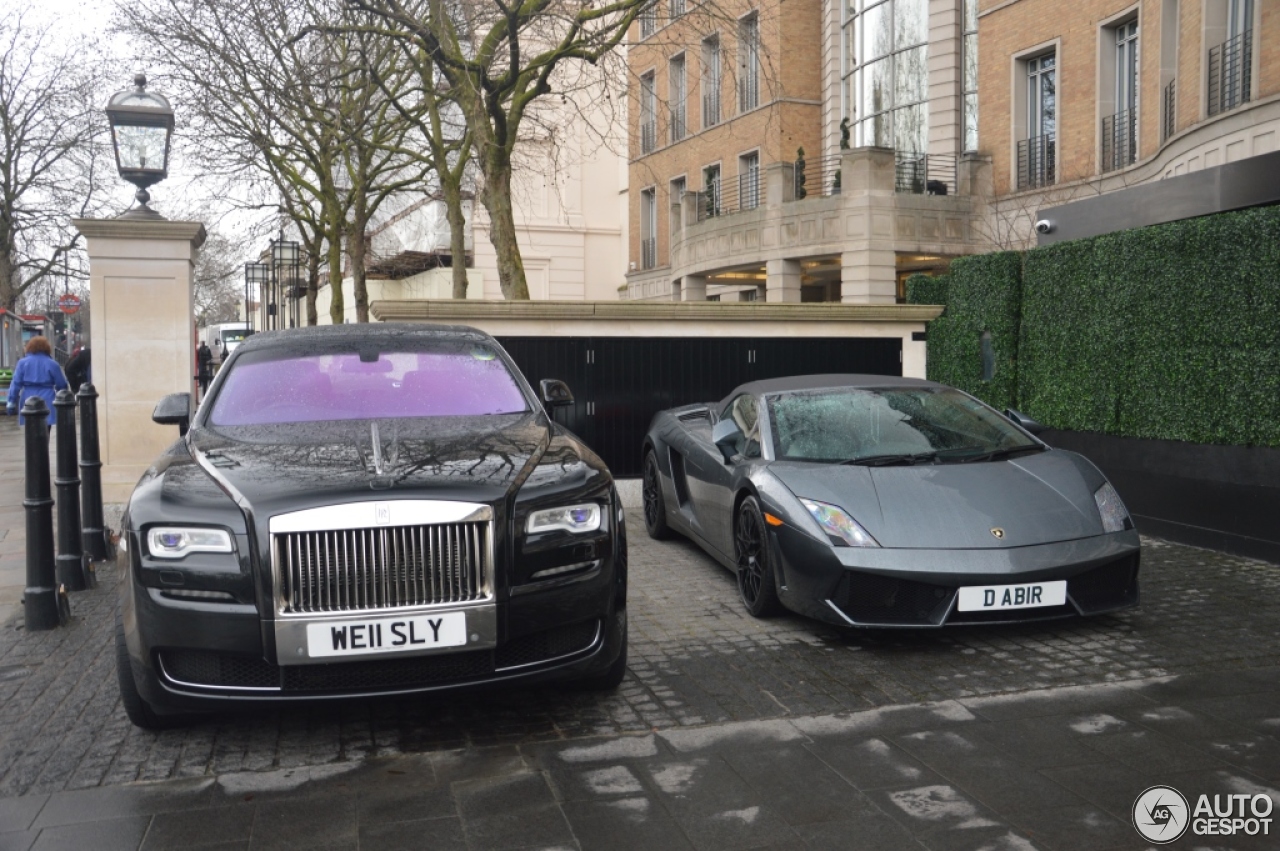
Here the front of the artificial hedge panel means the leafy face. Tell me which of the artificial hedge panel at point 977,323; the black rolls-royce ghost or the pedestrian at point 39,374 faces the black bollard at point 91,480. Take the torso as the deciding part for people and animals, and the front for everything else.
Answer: the artificial hedge panel

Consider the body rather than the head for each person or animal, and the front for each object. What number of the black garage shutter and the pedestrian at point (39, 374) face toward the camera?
1

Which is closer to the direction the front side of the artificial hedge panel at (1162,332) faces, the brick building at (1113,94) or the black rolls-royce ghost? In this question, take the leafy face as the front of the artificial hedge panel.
the black rolls-royce ghost

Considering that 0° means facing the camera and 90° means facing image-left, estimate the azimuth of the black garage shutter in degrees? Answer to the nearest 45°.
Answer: approximately 0°

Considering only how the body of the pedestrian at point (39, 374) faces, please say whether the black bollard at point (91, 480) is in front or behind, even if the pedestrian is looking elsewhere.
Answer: behind

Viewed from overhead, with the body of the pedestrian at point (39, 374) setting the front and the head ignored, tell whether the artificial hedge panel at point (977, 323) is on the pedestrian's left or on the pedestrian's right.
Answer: on the pedestrian's right

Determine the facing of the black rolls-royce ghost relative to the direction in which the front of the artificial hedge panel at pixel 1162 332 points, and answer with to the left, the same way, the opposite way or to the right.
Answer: to the left

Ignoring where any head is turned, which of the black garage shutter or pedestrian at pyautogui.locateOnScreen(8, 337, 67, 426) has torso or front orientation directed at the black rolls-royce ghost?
the black garage shutter

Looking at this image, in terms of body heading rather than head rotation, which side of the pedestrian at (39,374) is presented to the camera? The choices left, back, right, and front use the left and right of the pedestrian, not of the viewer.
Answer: back

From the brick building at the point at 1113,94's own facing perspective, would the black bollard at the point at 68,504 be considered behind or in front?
in front

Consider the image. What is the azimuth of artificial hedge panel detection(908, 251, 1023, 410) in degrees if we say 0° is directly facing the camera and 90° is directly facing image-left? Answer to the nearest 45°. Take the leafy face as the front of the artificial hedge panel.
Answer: approximately 45°

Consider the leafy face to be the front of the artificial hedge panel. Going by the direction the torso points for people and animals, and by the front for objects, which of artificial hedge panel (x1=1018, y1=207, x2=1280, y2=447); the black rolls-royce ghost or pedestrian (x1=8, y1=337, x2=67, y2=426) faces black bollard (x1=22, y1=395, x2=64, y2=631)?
the artificial hedge panel

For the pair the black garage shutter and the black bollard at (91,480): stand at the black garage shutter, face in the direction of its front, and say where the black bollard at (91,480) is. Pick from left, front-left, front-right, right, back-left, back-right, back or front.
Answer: front-right

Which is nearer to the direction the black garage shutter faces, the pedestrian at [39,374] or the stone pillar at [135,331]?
the stone pillar

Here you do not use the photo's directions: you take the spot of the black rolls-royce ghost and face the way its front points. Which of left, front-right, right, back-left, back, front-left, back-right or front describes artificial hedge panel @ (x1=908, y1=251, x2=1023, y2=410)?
back-left
